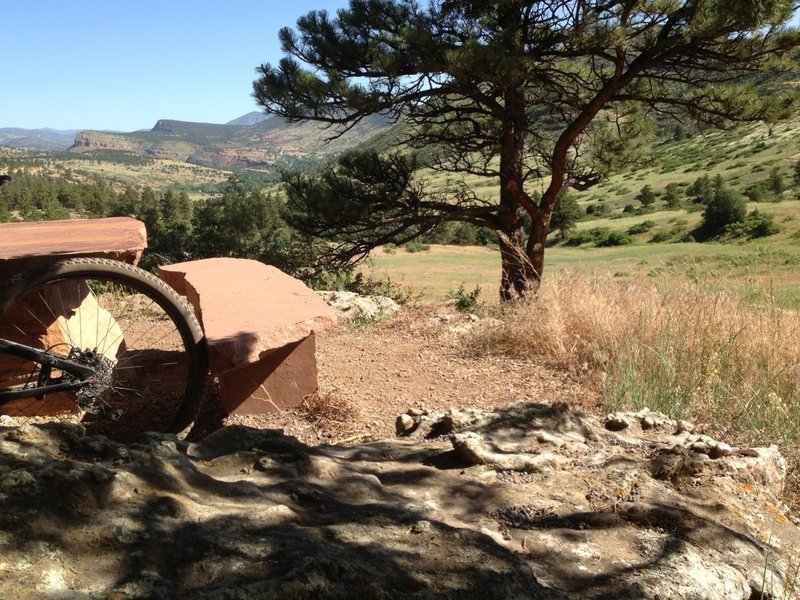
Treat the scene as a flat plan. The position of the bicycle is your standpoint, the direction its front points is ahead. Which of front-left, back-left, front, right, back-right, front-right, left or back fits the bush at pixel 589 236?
back-right

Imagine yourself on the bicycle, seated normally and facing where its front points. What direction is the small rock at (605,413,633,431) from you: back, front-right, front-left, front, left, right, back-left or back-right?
back-left

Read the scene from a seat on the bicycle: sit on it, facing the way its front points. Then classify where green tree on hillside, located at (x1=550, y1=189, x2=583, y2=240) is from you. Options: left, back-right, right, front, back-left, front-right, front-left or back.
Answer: back-right

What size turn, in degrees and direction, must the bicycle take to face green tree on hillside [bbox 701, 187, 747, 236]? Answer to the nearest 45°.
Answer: approximately 135° to its right

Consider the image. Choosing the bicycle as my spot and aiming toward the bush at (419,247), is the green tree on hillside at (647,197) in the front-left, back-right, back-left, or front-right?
front-right

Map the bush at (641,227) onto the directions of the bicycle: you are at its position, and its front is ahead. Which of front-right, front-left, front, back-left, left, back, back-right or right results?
back-right

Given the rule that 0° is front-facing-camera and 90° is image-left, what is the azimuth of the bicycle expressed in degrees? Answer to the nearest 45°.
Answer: approximately 90°

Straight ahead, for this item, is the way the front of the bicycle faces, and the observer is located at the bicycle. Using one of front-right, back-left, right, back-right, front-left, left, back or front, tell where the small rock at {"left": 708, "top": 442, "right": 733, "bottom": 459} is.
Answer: back-left

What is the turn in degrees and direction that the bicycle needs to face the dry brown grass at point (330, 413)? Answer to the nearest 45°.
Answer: approximately 180°

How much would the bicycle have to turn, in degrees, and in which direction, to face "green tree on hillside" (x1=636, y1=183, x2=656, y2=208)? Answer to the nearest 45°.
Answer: approximately 135° to its right
